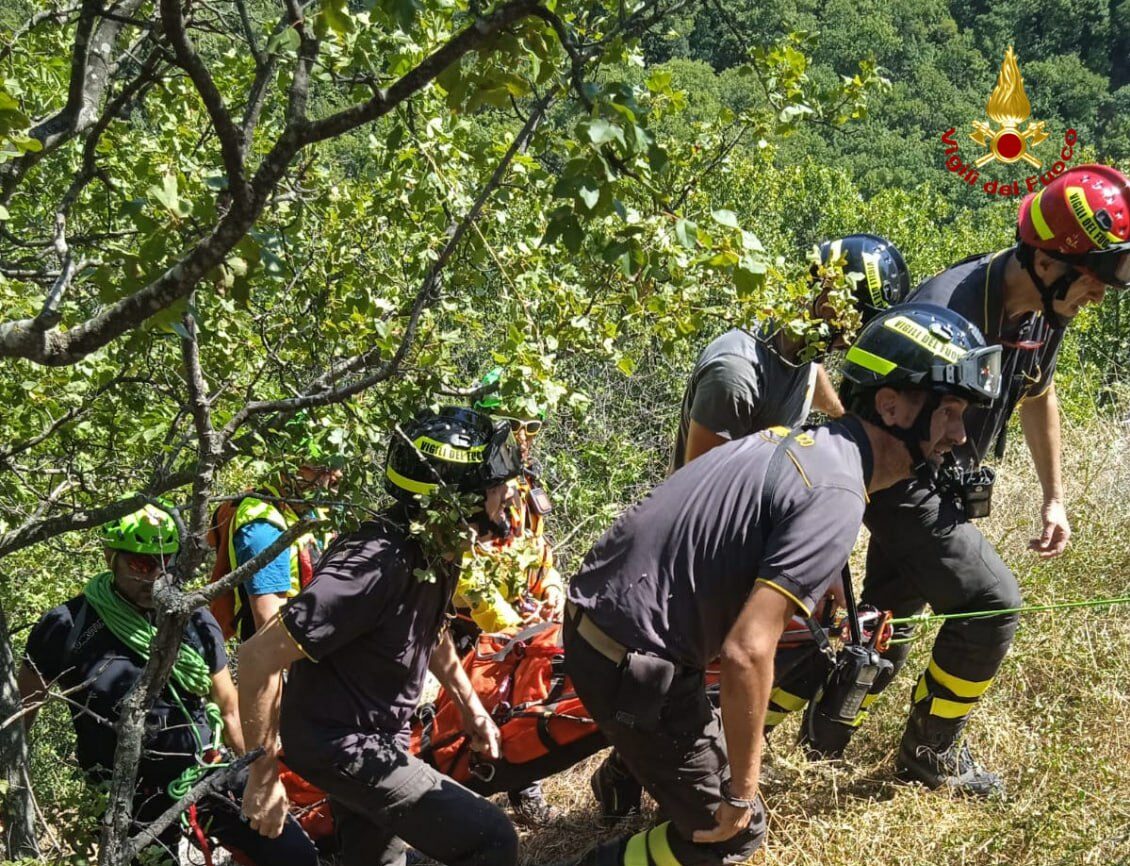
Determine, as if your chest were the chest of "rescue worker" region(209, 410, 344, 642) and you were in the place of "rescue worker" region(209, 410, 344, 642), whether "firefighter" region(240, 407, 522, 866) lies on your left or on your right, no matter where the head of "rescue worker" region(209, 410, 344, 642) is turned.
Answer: on your right

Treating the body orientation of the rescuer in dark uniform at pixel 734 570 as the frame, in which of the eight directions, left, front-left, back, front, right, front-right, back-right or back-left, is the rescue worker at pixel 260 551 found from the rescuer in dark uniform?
back-left

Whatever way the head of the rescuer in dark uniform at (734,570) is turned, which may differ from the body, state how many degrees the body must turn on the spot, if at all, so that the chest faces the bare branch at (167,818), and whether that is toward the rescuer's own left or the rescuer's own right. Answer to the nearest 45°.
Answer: approximately 180°

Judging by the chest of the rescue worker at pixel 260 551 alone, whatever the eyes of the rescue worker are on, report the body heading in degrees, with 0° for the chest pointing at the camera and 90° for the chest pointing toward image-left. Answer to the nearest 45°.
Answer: approximately 270°

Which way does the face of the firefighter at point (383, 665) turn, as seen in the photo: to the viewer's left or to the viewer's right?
to the viewer's right

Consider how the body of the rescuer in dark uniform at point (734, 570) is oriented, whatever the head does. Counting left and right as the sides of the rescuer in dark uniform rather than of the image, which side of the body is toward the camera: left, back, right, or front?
right

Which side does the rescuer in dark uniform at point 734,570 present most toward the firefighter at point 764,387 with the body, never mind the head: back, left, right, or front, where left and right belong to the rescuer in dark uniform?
left

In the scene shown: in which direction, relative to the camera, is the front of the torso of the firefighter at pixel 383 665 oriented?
to the viewer's right
